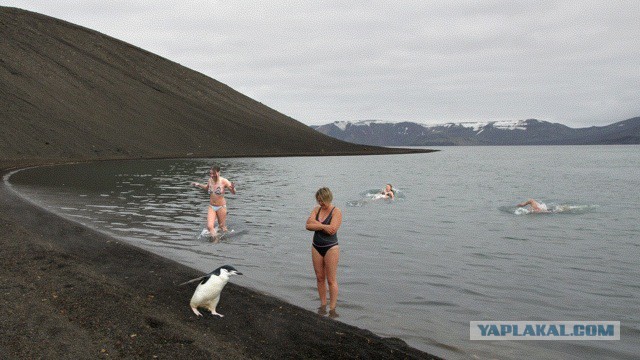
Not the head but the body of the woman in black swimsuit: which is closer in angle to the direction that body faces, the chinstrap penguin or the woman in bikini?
the chinstrap penguin

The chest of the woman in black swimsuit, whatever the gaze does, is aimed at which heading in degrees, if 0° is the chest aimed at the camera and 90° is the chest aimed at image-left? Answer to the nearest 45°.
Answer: approximately 45°
